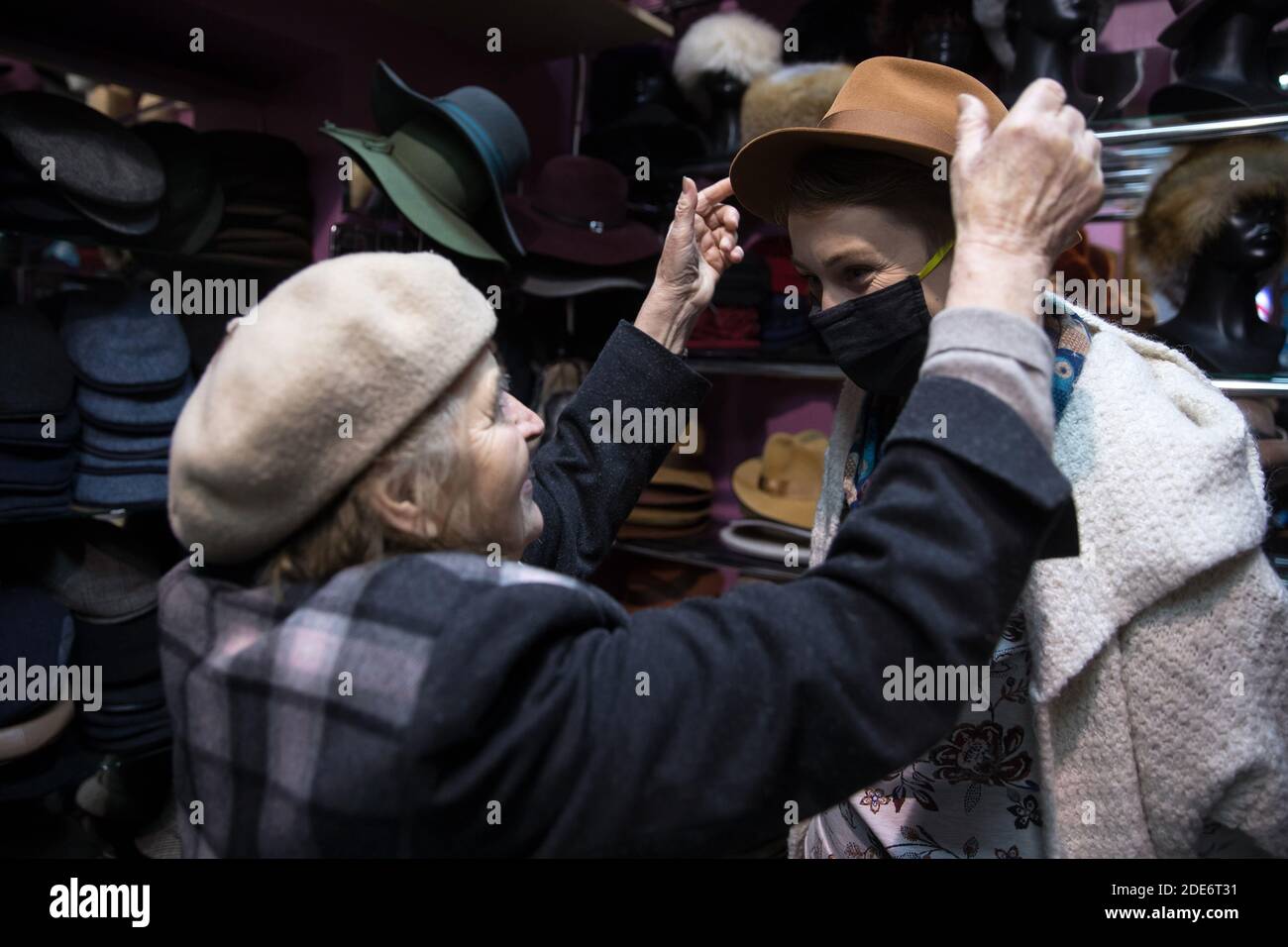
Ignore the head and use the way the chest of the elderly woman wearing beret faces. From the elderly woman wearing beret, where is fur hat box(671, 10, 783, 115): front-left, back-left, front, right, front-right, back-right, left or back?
front-left

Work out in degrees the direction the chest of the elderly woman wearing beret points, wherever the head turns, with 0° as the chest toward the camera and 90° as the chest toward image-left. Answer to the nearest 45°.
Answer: approximately 225°

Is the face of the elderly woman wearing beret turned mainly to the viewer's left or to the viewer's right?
to the viewer's right

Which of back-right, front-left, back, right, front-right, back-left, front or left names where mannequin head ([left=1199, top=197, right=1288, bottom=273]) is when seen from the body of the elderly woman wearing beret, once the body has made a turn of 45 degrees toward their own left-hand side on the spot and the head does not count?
front-right

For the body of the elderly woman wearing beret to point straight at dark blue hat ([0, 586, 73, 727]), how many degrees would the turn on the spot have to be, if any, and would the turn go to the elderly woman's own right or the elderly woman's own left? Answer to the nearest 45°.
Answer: approximately 90° to the elderly woman's own left

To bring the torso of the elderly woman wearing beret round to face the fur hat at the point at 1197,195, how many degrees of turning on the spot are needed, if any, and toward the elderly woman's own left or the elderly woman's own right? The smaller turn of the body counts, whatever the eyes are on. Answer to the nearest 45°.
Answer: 0° — they already face it

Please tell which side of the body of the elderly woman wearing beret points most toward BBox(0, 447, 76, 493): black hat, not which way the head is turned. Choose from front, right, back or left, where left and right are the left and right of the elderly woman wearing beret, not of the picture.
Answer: left

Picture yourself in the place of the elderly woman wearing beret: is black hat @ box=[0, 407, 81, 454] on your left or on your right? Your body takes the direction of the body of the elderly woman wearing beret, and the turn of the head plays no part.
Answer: on your left
